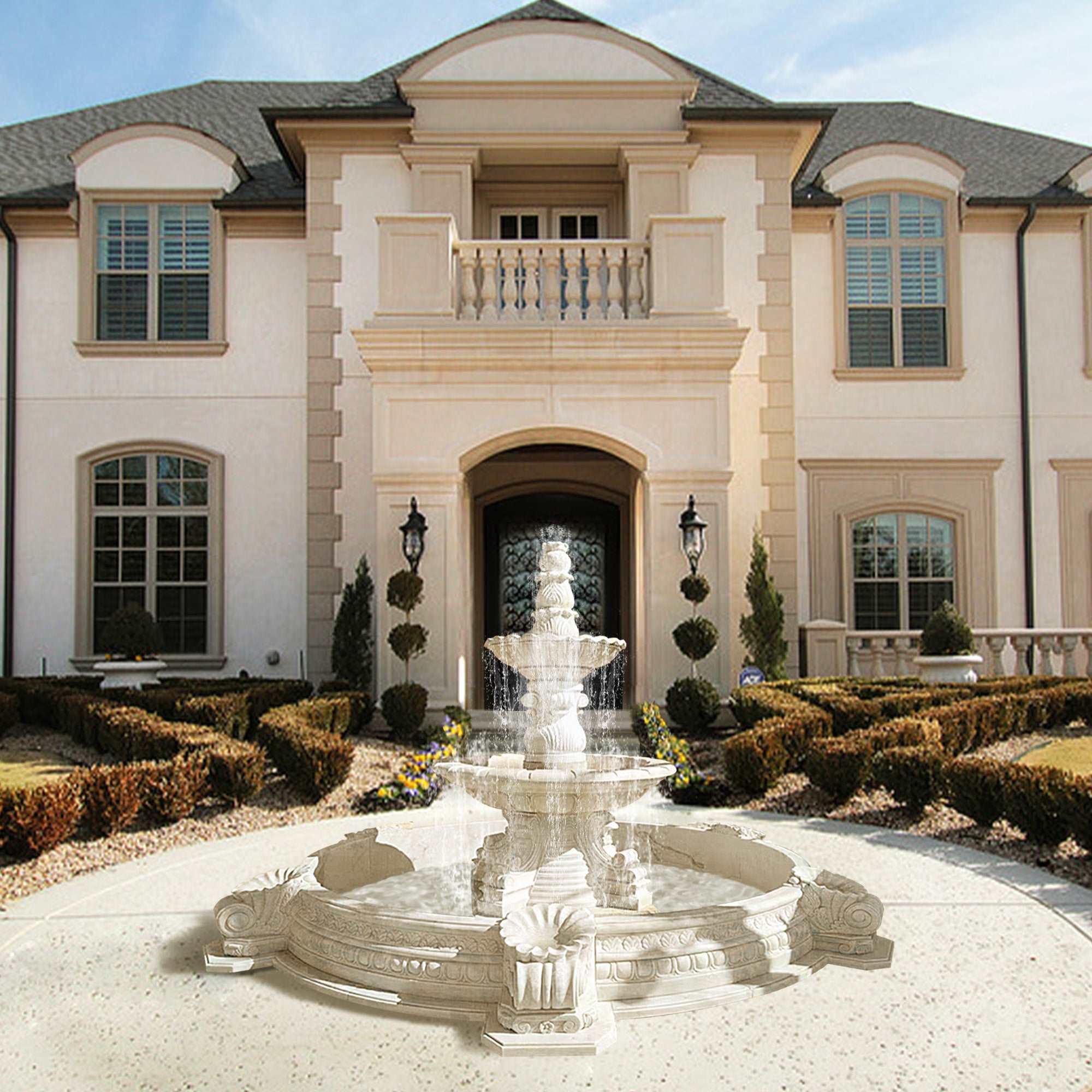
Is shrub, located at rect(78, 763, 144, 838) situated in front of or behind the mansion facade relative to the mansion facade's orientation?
in front

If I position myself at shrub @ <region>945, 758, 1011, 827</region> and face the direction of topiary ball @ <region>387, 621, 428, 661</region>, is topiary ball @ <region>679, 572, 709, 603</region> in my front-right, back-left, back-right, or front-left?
front-right

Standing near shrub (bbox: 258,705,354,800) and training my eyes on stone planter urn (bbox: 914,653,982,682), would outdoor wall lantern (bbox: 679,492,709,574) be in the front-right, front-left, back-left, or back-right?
front-left

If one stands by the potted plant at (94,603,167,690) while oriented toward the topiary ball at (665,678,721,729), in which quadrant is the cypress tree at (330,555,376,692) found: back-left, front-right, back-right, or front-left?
front-left

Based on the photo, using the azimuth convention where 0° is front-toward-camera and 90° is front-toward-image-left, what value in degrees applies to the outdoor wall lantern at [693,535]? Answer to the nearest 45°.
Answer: approximately 0°

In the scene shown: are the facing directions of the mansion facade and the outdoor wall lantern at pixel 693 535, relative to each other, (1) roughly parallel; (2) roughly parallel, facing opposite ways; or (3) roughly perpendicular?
roughly parallel

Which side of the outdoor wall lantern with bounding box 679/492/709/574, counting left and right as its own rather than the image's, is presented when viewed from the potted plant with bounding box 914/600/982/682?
left

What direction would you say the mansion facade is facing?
toward the camera

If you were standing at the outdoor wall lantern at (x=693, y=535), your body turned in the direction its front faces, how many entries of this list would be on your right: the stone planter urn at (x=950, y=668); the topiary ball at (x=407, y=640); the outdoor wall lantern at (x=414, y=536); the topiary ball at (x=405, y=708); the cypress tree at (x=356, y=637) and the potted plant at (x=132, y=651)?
5

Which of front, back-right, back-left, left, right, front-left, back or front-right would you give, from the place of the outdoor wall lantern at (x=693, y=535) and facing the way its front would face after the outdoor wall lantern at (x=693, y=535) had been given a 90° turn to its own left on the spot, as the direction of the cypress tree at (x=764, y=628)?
front-left

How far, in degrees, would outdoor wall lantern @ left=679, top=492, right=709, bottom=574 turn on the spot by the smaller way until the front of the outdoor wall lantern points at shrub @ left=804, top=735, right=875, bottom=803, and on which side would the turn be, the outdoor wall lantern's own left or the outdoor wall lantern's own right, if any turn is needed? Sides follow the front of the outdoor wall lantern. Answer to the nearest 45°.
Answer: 0° — it already faces it

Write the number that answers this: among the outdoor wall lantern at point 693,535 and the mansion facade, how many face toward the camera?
2

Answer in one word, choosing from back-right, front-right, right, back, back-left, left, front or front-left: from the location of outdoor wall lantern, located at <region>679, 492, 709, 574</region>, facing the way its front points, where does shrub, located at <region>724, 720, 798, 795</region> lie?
front

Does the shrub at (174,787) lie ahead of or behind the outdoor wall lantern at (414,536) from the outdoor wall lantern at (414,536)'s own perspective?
ahead

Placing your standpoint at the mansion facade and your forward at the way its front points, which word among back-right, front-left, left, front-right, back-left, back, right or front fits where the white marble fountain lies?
front

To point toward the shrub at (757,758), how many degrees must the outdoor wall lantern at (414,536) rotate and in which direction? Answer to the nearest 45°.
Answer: approximately 45° to its left

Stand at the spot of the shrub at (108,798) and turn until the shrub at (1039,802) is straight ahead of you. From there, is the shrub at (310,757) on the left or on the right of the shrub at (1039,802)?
left

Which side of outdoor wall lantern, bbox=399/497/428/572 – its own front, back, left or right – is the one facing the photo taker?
front
